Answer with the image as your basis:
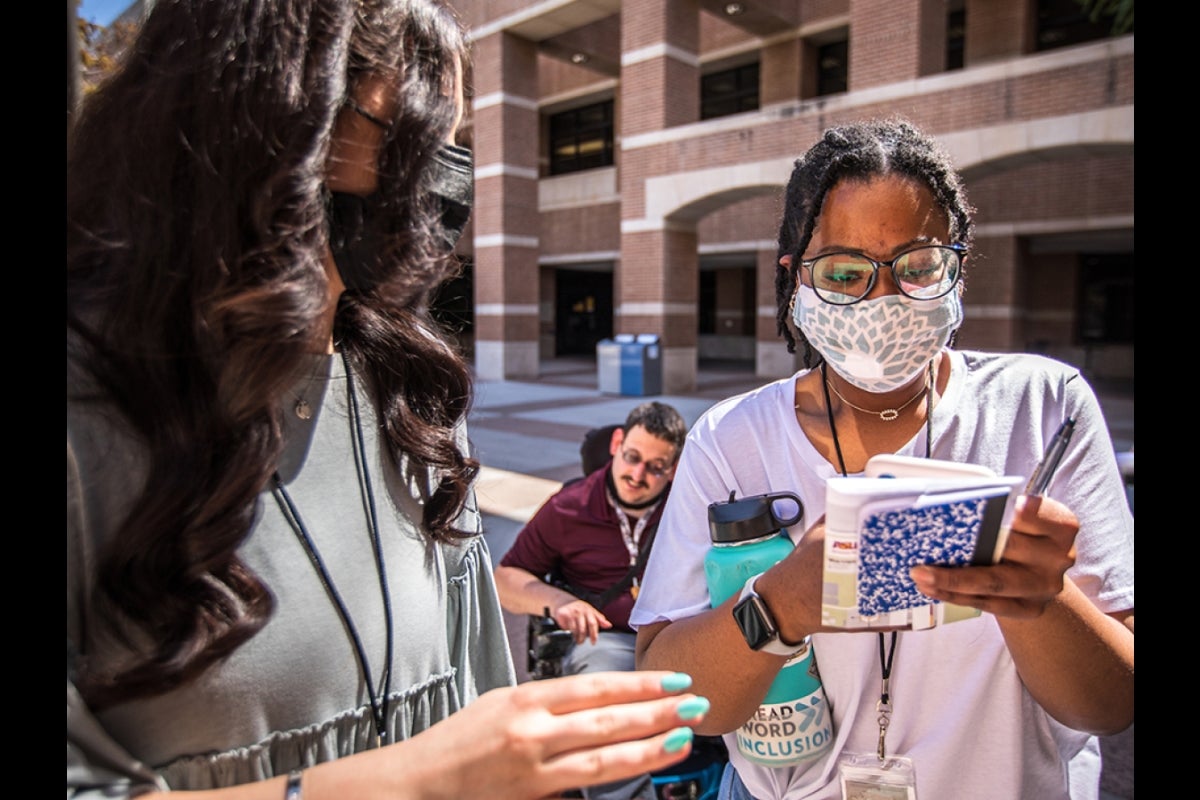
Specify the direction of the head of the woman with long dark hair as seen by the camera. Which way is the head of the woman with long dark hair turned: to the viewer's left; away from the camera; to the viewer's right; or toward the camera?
to the viewer's right

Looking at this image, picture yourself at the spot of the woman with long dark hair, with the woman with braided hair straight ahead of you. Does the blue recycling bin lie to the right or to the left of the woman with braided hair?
left

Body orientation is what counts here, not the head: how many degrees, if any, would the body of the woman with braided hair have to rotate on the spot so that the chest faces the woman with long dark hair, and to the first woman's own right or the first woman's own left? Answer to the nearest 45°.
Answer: approximately 45° to the first woman's own right

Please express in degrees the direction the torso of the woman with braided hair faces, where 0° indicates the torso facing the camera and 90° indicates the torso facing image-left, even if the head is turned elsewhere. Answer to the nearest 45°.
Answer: approximately 0°

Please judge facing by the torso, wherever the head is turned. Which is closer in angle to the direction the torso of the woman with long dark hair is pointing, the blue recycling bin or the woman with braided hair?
the woman with braided hair

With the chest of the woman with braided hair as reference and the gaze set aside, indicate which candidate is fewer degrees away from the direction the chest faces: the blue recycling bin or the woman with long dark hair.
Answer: the woman with long dark hair

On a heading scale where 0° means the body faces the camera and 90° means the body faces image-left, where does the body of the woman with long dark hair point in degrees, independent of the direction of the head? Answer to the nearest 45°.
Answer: approximately 315°

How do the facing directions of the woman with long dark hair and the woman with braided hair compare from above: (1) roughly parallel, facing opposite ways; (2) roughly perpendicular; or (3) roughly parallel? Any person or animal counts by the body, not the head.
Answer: roughly perpendicular

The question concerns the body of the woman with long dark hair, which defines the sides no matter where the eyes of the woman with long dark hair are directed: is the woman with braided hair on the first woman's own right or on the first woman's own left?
on the first woman's own left

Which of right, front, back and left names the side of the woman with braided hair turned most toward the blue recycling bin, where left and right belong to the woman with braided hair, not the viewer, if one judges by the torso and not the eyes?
back
